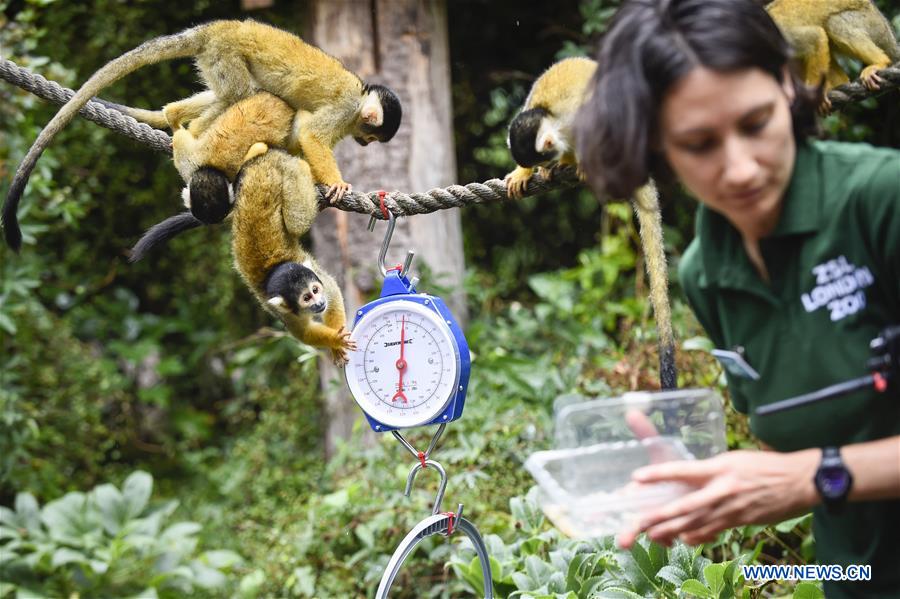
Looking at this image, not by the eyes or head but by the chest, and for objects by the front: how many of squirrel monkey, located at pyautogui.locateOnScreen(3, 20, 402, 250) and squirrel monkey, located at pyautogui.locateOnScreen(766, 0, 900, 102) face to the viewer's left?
1

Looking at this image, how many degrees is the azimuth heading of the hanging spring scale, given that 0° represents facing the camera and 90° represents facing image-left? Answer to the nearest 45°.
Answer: approximately 45°

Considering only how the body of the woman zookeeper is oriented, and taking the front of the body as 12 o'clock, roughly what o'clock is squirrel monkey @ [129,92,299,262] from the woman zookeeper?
The squirrel monkey is roughly at 3 o'clock from the woman zookeeper.

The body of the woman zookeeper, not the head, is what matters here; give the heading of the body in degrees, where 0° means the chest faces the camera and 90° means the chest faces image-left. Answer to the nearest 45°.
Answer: approximately 45°

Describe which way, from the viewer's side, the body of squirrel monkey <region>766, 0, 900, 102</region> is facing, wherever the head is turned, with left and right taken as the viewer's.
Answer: facing to the left of the viewer

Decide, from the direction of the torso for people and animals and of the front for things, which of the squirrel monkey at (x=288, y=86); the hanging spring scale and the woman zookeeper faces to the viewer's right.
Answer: the squirrel monkey

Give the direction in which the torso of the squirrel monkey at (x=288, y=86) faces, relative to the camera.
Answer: to the viewer's right

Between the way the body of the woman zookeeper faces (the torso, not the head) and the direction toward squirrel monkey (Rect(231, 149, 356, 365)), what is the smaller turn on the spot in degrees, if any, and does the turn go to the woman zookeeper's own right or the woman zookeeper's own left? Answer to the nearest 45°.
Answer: approximately 90° to the woman zookeeper's own right

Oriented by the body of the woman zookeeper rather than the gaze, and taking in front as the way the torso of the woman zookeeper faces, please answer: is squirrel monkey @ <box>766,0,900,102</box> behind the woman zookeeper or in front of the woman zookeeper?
behind

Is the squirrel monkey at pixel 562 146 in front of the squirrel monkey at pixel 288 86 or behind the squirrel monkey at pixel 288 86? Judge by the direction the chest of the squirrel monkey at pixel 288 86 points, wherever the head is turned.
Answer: in front

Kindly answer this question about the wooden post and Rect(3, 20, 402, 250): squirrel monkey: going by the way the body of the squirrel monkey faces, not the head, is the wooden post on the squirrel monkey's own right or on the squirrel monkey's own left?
on the squirrel monkey's own left
